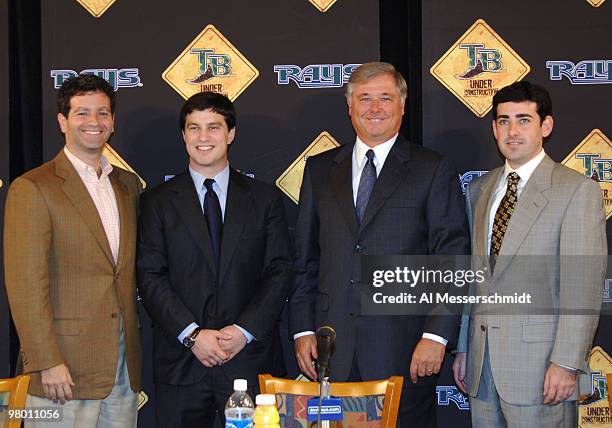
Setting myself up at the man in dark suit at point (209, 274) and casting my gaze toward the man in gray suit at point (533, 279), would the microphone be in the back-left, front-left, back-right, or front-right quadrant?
front-right

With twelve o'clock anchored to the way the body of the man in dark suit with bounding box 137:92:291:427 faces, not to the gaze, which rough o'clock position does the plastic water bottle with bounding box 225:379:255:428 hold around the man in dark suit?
The plastic water bottle is roughly at 12 o'clock from the man in dark suit.

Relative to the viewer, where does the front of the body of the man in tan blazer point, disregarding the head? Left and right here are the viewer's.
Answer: facing the viewer and to the right of the viewer

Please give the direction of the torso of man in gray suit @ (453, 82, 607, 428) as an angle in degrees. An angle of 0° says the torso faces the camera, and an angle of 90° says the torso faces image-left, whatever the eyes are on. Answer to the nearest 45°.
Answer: approximately 45°

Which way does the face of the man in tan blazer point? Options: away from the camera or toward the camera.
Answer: toward the camera

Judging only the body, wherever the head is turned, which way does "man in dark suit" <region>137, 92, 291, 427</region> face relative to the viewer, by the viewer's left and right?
facing the viewer

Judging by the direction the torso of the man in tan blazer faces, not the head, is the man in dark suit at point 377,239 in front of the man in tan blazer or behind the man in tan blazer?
in front
